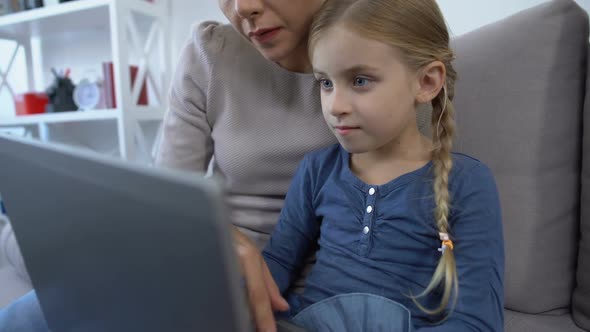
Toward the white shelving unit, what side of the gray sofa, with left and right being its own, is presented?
right

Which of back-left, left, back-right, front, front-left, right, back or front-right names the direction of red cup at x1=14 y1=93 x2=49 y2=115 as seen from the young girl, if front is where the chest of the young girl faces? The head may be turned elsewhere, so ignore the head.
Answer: right

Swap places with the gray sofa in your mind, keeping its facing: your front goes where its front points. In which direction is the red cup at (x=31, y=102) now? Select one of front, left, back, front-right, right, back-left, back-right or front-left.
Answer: right

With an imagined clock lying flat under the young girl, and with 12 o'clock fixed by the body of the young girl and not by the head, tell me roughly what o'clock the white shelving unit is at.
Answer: The white shelving unit is roughly at 3 o'clock from the young girl.

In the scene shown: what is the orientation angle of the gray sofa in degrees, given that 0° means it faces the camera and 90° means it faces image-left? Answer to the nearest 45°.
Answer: approximately 45°
